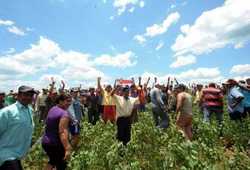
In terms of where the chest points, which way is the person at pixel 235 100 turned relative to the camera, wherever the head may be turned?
to the viewer's left

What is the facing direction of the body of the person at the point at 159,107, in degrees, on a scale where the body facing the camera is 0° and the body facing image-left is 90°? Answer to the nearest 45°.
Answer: approximately 225°

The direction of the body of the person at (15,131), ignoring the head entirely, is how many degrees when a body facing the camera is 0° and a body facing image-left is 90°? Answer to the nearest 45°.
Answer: approximately 315°

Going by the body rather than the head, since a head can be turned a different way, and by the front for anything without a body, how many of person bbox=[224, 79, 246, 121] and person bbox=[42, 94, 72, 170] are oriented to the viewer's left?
1

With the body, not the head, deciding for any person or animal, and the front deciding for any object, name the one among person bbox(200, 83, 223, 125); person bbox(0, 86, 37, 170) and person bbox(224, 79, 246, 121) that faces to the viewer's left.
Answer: person bbox(224, 79, 246, 121)
